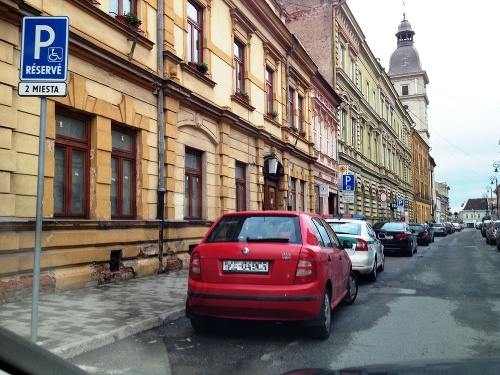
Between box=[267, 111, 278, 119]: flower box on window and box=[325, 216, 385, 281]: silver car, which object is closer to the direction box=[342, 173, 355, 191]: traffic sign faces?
the silver car

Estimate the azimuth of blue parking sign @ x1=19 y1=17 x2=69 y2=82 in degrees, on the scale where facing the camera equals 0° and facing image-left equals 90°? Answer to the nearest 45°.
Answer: approximately 0°

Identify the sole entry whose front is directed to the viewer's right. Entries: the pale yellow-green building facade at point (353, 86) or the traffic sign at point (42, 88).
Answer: the pale yellow-green building facade

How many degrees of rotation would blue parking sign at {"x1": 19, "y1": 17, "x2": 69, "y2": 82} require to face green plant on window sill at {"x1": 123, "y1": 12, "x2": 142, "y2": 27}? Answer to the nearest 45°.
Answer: approximately 180°

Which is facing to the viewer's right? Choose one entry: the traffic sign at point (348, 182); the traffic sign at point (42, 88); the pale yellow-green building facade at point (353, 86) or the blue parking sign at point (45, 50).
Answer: the pale yellow-green building facade

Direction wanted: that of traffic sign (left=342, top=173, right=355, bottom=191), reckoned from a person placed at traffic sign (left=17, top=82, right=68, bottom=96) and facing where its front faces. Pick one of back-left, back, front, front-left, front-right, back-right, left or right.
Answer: back-left

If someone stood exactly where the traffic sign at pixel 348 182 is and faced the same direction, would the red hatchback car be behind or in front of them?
in front

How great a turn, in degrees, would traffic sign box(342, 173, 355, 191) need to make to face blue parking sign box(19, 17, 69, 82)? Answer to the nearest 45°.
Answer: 0° — it already faces it

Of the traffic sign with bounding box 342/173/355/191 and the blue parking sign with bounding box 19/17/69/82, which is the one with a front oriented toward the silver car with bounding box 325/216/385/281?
the traffic sign

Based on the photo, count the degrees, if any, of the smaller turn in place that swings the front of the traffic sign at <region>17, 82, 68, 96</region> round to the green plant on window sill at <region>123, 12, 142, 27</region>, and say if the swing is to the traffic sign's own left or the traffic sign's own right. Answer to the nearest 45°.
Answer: approximately 180°

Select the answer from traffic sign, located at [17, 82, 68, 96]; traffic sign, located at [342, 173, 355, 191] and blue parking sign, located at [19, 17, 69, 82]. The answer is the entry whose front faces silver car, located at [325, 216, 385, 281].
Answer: traffic sign, located at [342, 173, 355, 191]

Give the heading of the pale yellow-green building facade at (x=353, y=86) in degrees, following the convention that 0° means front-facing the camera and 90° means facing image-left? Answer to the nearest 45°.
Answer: approximately 270°

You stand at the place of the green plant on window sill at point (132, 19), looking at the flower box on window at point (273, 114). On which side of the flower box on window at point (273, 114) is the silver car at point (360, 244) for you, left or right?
right

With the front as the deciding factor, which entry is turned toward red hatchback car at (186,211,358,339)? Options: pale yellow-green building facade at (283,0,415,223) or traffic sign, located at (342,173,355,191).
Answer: the traffic sign

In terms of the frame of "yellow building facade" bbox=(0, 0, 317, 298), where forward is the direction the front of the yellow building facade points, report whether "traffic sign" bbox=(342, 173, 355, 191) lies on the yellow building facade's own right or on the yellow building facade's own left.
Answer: on the yellow building facade's own left

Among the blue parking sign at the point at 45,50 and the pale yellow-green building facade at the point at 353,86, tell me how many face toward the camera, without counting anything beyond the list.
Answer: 1
